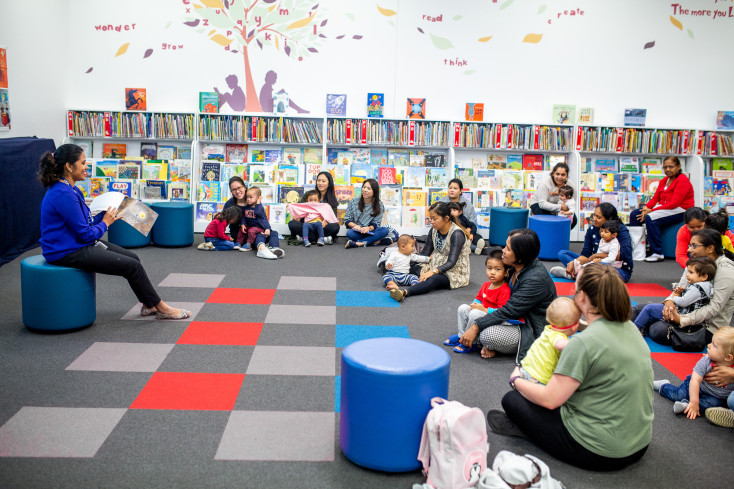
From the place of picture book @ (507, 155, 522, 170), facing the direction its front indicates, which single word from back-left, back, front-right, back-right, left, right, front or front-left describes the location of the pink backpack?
front

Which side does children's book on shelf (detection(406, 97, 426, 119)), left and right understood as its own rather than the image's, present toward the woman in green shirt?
front

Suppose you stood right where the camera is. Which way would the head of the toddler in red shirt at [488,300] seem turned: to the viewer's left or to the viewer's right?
to the viewer's left

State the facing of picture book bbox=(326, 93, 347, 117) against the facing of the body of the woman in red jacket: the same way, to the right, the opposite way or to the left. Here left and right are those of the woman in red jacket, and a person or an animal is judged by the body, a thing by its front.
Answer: to the left

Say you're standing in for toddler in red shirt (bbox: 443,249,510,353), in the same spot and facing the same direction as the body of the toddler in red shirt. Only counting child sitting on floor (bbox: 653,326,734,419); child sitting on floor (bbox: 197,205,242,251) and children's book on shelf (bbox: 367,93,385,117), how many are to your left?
1

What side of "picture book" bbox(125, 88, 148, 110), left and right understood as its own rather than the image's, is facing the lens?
front

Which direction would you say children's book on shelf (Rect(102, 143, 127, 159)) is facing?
toward the camera

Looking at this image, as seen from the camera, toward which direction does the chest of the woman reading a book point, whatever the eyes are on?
to the viewer's right

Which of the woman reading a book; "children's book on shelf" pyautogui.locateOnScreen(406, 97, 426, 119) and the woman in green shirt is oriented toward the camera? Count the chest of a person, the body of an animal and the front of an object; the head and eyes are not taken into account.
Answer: the children's book on shelf

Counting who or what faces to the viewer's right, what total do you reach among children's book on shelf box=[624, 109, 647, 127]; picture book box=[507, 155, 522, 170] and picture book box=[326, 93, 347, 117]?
0

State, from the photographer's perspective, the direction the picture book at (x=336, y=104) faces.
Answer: facing the viewer

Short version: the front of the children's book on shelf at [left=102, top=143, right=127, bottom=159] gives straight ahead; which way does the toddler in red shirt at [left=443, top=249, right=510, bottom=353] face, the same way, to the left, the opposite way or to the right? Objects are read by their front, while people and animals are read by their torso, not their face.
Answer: to the right

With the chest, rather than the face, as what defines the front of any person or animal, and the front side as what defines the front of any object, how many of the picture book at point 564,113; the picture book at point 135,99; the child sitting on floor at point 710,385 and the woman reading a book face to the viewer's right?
1

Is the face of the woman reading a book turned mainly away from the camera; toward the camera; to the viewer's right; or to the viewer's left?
to the viewer's right

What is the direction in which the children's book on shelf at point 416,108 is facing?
toward the camera

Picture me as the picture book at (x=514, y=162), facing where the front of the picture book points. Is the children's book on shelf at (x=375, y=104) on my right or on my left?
on my right

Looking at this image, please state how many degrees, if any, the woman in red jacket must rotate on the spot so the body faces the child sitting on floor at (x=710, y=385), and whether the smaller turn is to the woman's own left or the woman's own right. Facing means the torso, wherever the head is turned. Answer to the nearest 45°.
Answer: approximately 45° to the woman's own left

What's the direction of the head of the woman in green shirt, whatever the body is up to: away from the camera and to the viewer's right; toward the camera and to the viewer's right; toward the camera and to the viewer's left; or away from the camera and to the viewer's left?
away from the camera and to the viewer's left
